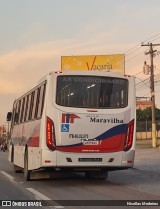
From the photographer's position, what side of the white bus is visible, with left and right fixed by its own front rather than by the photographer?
back
